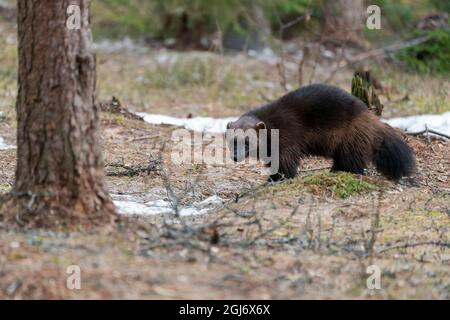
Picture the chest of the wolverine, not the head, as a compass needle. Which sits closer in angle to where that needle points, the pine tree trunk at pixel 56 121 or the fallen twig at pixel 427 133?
the pine tree trunk

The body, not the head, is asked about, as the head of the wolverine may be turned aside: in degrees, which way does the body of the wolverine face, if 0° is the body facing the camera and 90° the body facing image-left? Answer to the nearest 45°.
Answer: approximately 90°

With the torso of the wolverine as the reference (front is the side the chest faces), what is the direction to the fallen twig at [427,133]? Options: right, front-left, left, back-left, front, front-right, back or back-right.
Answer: back-right

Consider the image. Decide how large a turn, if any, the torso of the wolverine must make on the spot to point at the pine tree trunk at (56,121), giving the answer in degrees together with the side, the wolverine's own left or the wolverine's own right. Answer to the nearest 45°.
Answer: approximately 45° to the wolverine's own left
